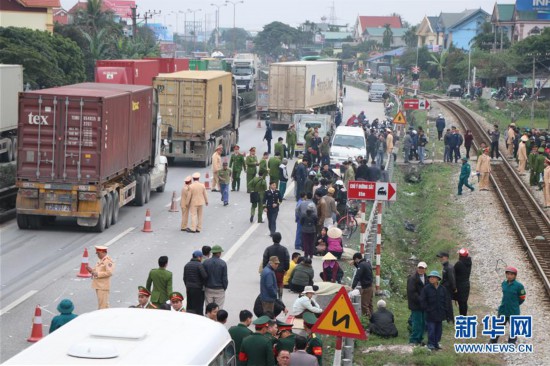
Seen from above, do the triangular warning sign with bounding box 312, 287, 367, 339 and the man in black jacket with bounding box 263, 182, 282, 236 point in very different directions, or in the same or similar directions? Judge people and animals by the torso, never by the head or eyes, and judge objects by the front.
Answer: same or similar directions

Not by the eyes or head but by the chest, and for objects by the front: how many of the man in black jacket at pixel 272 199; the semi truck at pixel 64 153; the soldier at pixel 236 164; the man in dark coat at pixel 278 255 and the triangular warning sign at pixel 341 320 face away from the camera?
2

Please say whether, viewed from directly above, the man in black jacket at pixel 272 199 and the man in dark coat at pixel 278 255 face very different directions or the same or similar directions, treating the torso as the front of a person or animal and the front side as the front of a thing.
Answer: very different directions

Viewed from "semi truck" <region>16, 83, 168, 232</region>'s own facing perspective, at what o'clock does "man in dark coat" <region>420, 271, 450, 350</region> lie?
The man in dark coat is roughly at 5 o'clock from the semi truck.

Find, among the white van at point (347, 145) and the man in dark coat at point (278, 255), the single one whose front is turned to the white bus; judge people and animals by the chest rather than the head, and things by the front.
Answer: the white van

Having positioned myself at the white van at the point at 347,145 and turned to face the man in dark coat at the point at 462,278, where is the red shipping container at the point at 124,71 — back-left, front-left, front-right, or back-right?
back-right

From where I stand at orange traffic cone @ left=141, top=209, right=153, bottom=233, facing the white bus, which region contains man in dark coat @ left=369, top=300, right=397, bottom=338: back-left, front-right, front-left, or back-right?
front-left

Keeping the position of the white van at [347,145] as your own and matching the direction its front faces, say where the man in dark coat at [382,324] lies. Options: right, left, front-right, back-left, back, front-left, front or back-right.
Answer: front

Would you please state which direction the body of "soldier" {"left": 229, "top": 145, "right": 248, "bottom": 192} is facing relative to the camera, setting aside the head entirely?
toward the camera

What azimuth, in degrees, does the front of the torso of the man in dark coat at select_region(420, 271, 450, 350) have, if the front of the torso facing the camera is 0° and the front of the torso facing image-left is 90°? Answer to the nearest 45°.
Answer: approximately 0°

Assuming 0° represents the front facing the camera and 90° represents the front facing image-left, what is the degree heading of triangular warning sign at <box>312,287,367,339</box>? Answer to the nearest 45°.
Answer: approximately 0°

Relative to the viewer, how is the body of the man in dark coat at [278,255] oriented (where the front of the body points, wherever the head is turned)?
away from the camera

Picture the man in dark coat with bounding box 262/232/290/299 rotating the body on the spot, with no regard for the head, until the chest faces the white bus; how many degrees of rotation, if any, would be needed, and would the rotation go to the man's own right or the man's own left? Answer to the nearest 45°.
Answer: approximately 180°

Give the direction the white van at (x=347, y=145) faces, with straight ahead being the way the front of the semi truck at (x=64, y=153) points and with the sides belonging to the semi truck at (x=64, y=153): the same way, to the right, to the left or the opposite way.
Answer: the opposite way

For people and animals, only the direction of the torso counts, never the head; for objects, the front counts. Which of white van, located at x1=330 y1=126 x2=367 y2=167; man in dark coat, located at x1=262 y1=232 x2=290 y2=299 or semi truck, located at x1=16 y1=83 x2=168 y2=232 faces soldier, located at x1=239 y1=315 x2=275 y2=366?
the white van

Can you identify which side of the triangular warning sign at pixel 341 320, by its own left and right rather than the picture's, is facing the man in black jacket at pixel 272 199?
back

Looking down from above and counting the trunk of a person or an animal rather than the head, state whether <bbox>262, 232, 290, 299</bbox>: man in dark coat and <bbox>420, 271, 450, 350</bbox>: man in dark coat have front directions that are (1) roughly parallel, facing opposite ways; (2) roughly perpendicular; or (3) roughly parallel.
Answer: roughly parallel, facing opposite ways

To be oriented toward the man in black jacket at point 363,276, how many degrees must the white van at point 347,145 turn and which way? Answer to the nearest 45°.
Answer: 0° — it already faces them

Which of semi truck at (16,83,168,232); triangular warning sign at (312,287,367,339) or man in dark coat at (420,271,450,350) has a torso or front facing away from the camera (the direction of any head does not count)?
the semi truck
